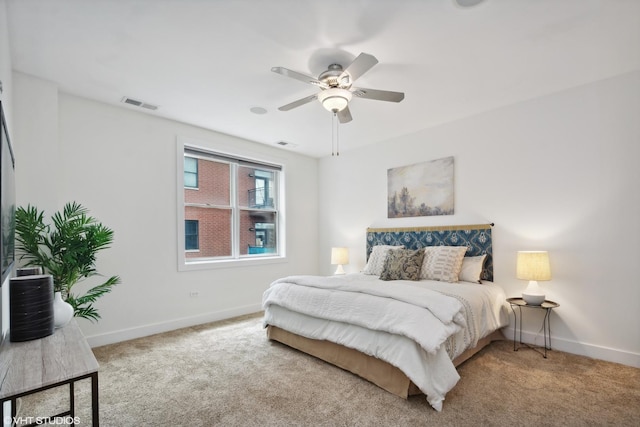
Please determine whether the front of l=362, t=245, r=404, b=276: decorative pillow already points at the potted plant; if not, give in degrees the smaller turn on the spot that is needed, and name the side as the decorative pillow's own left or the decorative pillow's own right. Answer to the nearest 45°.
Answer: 0° — it already faces it

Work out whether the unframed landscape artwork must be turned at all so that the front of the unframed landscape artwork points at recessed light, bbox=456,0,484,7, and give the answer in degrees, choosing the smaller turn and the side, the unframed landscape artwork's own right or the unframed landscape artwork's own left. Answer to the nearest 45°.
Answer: approximately 45° to the unframed landscape artwork's own left

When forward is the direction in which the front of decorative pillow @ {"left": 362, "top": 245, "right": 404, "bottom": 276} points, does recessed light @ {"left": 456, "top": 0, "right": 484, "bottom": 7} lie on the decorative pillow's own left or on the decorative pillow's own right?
on the decorative pillow's own left

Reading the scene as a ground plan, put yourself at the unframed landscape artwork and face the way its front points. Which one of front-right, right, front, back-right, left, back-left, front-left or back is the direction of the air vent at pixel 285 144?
front-right

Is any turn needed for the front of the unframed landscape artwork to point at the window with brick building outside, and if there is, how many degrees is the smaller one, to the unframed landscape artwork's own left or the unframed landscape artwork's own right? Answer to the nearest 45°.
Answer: approximately 45° to the unframed landscape artwork's own right

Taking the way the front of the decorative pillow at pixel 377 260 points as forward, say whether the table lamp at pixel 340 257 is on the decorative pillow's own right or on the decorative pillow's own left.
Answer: on the decorative pillow's own right

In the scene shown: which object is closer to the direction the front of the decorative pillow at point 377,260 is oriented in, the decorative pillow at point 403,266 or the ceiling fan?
the ceiling fan

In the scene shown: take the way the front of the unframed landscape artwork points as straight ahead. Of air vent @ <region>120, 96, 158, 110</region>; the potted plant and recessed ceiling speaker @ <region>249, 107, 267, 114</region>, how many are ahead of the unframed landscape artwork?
3

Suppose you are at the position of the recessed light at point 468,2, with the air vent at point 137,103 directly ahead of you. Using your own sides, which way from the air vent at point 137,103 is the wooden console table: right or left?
left

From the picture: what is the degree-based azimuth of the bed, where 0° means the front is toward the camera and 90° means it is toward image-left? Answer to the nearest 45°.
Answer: approximately 45°
